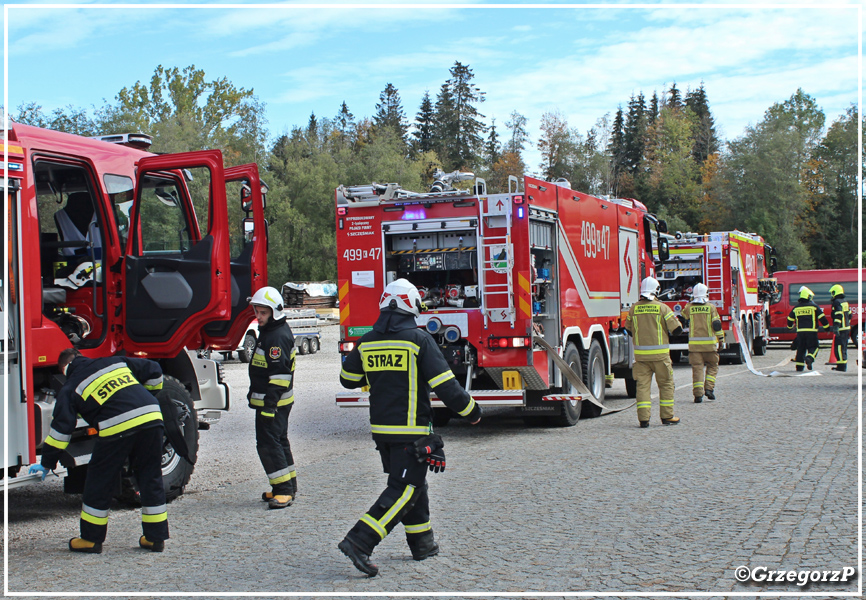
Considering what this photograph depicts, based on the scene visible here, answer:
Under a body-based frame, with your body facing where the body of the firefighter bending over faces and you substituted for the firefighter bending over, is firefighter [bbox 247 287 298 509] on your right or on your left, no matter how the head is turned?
on your right

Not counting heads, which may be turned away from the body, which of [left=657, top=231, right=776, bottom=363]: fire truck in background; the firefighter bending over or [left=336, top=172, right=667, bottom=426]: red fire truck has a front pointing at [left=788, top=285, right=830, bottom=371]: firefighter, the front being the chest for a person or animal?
the red fire truck

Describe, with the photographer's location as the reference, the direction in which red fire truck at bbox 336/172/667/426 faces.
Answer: facing away from the viewer and to the right of the viewer

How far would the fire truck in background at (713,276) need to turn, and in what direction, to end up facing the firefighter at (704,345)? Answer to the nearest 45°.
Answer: approximately 135° to its right

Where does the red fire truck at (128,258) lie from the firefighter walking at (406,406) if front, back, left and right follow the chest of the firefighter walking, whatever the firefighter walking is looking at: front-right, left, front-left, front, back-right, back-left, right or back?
left

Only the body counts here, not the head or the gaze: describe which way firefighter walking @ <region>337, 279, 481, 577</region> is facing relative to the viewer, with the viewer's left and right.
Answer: facing away from the viewer and to the right of the viewer

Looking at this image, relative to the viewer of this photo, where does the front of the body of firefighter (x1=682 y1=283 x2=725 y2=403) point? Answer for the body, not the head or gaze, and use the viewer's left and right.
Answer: facing away from the viewer

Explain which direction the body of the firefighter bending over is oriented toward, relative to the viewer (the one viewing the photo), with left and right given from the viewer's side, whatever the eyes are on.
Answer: facing away from the viewer and to the left of the viewer

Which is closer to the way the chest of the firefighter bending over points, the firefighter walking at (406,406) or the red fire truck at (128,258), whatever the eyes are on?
the red fire truck

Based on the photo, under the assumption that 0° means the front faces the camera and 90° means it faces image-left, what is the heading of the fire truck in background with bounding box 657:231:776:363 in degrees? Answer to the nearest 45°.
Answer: approximately 225°
